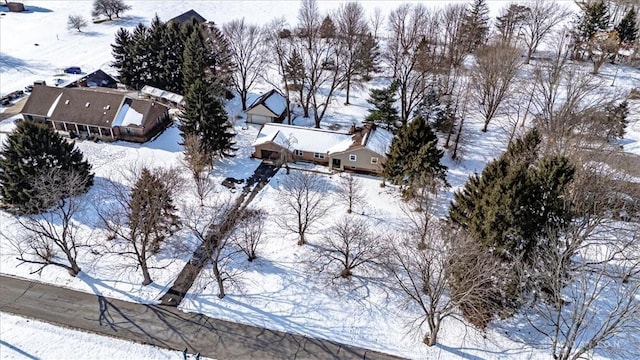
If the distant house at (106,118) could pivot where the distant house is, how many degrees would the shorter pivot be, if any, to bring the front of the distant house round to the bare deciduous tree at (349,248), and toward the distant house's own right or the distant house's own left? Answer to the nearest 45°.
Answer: approximately 45° to the distant house's own left

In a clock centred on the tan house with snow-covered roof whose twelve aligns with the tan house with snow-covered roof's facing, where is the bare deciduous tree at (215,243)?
The bare deciduous tree is roughly at 1 o'clock from the tan house with snow-covered roof.

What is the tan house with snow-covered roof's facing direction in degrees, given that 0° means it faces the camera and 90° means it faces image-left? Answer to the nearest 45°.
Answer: approximately 0°

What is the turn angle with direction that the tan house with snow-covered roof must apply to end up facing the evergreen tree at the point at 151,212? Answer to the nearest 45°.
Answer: approximately 45° to its right

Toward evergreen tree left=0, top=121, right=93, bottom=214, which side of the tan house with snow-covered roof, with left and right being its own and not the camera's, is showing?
right

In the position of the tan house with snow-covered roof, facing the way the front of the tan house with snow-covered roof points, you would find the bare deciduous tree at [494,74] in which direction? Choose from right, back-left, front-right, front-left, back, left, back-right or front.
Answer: left

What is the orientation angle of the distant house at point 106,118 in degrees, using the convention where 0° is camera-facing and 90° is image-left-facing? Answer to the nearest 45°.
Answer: approximately 0°

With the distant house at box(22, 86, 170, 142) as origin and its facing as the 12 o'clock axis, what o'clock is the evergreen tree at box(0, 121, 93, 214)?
The evergreen tree is roughly at 1 o'clock from the distant house.

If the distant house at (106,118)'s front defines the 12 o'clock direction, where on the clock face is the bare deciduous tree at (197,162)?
The bare deciduous tree is roughly at 11 o'clock from the distant house.

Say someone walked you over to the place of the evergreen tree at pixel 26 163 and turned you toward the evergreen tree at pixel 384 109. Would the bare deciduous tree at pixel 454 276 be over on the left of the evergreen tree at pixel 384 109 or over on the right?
right

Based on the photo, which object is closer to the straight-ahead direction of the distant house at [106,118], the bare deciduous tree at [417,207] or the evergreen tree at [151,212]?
the evergreen tree

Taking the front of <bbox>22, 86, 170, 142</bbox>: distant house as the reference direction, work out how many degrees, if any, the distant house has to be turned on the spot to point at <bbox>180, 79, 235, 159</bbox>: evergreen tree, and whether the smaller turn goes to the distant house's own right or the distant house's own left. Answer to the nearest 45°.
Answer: approximately 45° to the distant house's own left

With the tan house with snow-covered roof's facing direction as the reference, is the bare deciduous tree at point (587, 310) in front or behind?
in front

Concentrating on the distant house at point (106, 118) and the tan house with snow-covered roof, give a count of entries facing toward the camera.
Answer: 2

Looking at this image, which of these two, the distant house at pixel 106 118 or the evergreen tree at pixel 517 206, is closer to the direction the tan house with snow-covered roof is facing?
the evergreen tree

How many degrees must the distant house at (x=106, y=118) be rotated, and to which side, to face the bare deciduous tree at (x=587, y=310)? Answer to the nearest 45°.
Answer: approximately 45° to its left
